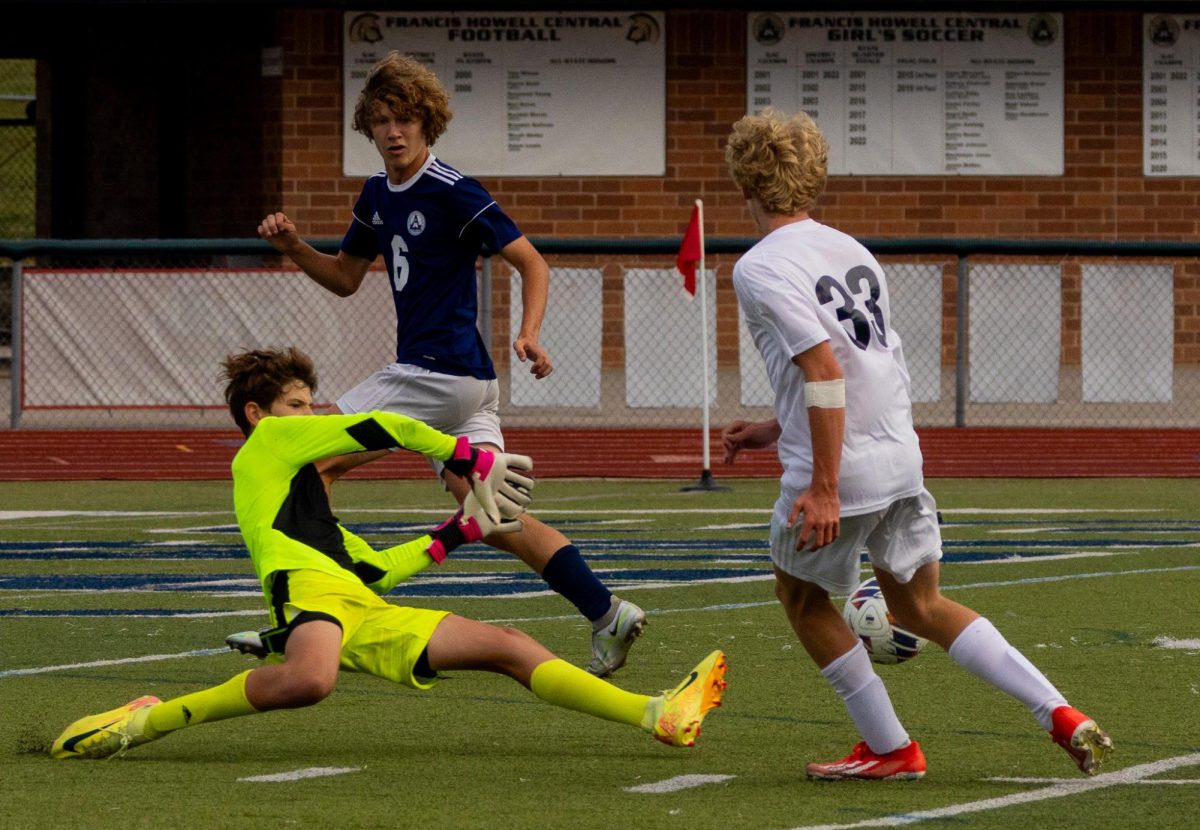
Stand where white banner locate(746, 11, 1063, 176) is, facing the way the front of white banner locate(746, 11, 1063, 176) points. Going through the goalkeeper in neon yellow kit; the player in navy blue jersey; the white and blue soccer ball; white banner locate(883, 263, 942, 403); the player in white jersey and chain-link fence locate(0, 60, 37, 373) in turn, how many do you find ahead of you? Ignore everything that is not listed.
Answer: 5

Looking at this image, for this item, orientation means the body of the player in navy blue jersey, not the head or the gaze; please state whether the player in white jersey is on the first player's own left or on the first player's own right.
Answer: on the first player's own left

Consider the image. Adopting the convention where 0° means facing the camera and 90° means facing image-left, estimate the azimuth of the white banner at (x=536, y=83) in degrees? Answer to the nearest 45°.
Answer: approximately 0°

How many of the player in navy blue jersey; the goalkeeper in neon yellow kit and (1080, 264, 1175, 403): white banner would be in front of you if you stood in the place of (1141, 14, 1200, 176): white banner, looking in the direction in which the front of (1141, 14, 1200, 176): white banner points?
3

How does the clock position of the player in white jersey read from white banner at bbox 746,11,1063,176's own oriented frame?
The player in white jersey is roughly at 12 o'clock from the white banner.

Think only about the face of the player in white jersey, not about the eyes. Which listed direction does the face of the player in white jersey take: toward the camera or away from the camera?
away from the camera
